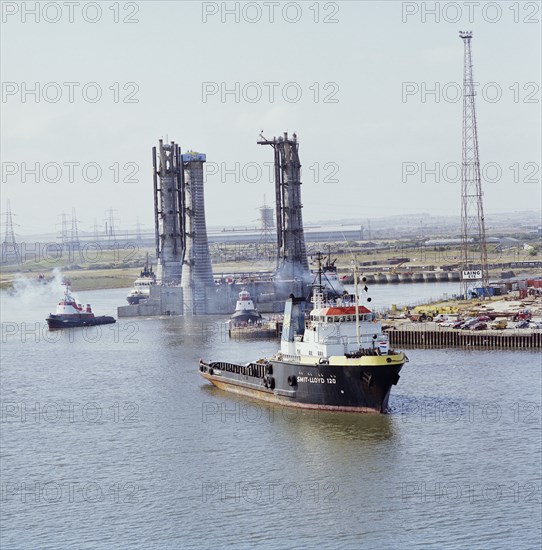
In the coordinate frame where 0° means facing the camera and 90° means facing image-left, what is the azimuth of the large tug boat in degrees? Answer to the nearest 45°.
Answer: approximately 315°
